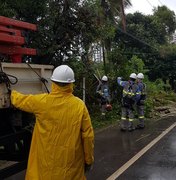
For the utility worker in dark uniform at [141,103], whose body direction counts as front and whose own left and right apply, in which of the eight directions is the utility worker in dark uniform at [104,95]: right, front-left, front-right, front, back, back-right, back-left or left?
front-right
